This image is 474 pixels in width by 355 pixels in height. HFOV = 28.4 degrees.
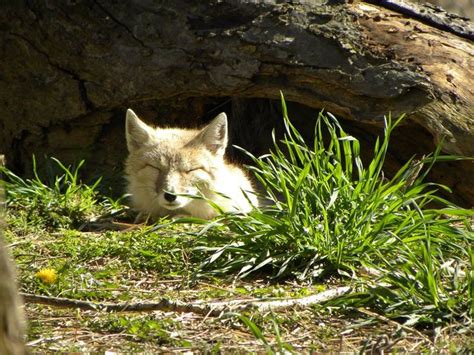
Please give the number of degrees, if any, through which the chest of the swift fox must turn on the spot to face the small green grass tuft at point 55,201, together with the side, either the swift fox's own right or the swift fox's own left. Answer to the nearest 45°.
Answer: approximately 45° to the swift fox's own right

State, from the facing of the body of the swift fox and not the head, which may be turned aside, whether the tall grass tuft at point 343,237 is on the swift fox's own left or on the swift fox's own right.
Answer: on the swift fox's own left

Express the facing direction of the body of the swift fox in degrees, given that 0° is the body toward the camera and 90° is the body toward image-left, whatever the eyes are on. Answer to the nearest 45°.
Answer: approximately 45°
